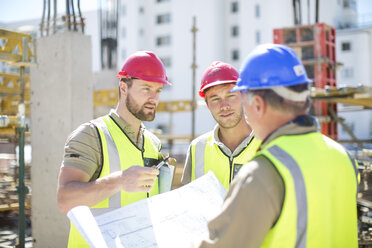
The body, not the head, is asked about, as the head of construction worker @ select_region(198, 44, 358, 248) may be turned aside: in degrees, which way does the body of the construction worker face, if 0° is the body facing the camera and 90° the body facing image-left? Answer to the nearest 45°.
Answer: approximately 135°

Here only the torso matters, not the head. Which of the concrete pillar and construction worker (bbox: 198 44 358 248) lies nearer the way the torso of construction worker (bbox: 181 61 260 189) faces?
the construction worker

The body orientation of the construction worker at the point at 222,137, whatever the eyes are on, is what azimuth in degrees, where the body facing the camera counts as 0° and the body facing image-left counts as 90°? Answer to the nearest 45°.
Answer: approximately 0°

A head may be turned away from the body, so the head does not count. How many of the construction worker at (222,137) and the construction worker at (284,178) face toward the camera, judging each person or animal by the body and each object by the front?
1

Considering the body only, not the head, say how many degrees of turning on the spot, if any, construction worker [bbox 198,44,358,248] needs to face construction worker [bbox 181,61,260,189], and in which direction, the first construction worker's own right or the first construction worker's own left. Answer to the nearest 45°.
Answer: approximately 45° to the first construction worker's own right

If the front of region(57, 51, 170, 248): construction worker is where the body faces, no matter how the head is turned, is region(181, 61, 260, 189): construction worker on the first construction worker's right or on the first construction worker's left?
on the first construction worker's left

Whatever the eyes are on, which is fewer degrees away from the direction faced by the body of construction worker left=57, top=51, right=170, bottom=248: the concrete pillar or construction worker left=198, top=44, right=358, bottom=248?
the construction worker

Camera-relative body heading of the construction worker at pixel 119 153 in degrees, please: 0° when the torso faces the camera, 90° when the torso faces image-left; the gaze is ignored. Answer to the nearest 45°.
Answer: approximately 315°

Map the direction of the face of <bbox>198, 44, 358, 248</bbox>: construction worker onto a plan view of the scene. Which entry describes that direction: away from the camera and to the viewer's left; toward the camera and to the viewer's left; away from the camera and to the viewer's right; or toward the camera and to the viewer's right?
away from the camera and to the viewer's left
